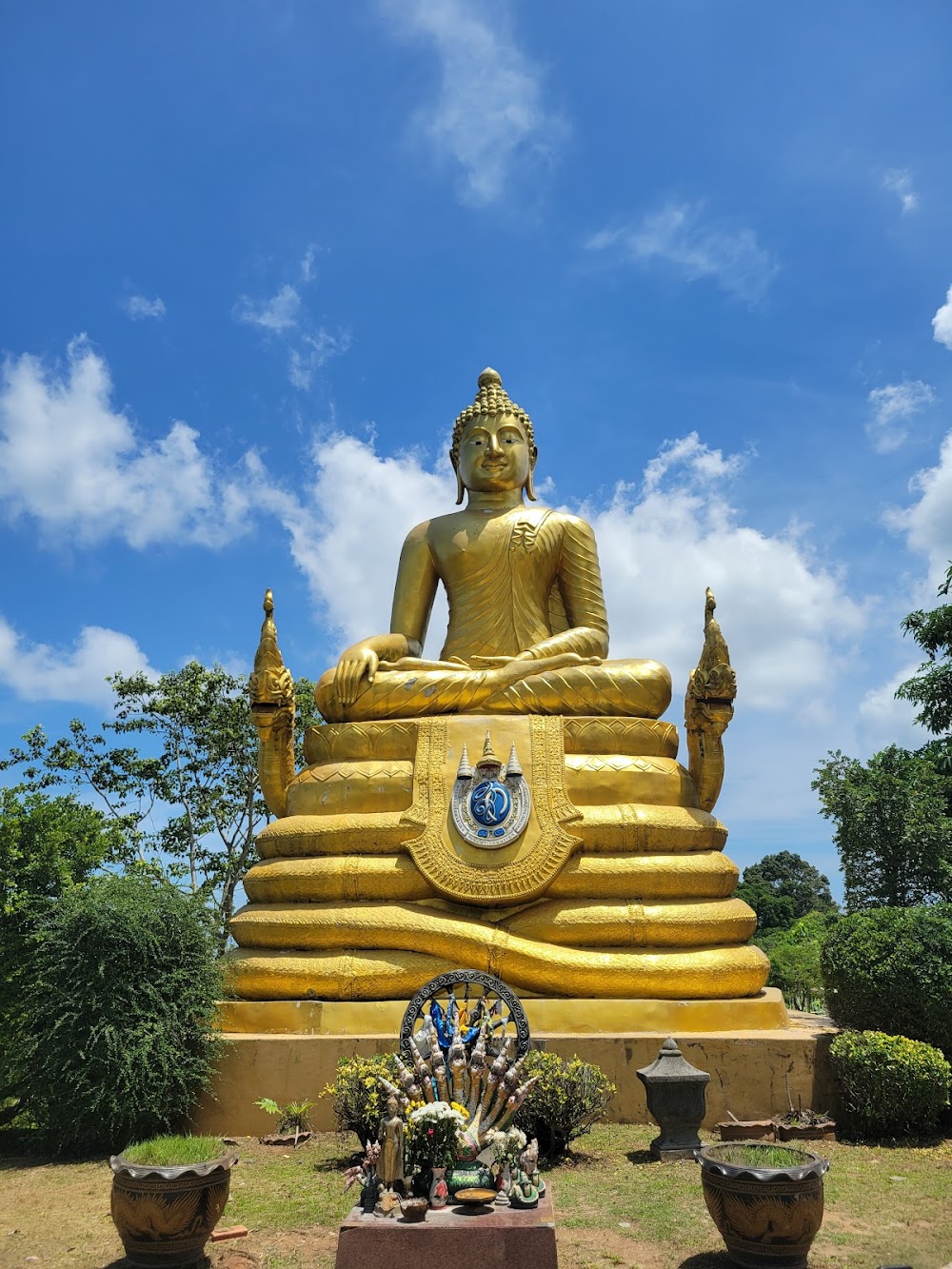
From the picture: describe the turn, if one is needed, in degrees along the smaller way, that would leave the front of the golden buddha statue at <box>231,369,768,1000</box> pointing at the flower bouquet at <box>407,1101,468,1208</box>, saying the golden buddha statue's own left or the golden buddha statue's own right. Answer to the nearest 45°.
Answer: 0° — it already faces it

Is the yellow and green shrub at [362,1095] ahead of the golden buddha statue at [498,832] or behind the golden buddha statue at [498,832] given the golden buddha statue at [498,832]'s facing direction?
ahead

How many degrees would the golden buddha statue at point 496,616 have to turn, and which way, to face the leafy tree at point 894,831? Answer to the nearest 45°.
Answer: approximately 135° to its left

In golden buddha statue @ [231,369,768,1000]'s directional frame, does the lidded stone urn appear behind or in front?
in front

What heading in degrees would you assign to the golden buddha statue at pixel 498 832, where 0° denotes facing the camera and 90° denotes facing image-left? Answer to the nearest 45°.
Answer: approximately 0°

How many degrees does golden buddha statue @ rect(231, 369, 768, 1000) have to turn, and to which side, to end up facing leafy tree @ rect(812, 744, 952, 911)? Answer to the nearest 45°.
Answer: approximately 135° to its left

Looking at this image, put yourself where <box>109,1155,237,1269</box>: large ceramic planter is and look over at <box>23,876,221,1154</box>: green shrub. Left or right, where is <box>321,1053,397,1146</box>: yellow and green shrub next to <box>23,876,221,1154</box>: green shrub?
right

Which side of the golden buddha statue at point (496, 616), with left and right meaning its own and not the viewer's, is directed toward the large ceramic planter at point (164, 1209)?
front

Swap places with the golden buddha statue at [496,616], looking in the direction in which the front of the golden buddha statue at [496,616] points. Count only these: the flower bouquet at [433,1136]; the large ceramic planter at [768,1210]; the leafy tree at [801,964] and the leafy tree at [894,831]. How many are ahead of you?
2
